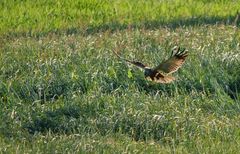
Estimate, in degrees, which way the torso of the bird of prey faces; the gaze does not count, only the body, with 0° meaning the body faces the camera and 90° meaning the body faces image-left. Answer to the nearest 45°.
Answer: approximately 45°
